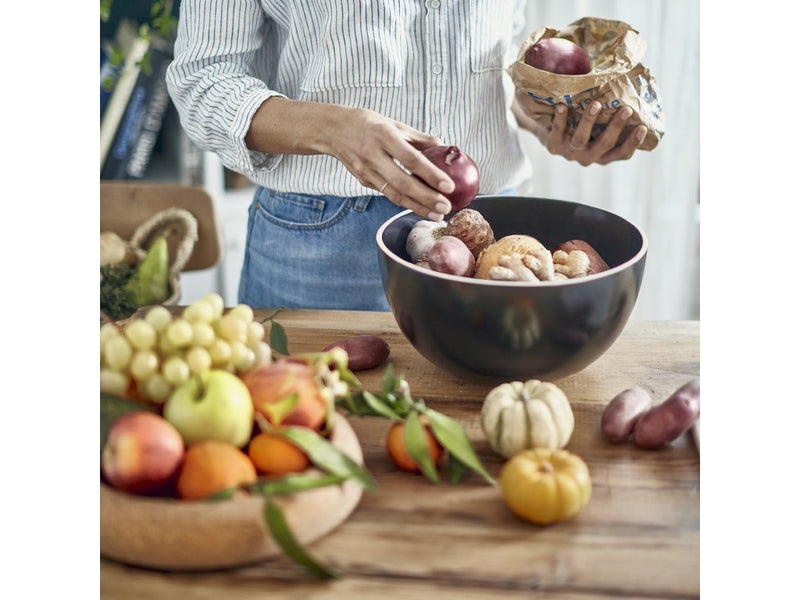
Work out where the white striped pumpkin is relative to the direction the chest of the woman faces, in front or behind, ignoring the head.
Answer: in front

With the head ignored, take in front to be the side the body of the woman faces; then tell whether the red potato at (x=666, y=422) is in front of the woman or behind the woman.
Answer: in front

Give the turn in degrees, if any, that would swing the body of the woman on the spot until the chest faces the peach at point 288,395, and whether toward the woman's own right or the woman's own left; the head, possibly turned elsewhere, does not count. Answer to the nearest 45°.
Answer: approximately 45° to the woman's own right

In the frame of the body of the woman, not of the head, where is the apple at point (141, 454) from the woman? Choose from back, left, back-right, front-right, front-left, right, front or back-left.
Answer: front-right

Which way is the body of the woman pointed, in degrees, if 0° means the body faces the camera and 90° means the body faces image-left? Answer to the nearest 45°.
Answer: approximately 315°

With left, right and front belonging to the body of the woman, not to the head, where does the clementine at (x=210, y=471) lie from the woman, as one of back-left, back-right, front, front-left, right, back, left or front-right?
front-right

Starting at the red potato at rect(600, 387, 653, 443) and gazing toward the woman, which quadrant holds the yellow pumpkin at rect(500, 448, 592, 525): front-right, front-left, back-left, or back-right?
back-left
